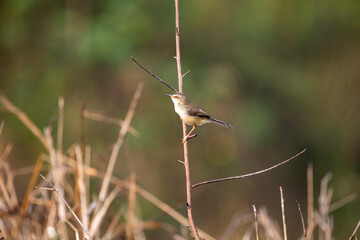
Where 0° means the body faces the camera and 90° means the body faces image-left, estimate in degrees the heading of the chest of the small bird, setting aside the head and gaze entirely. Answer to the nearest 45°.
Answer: approximately 90°

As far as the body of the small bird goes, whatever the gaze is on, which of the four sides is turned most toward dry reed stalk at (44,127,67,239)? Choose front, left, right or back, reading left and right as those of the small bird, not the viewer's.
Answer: front
